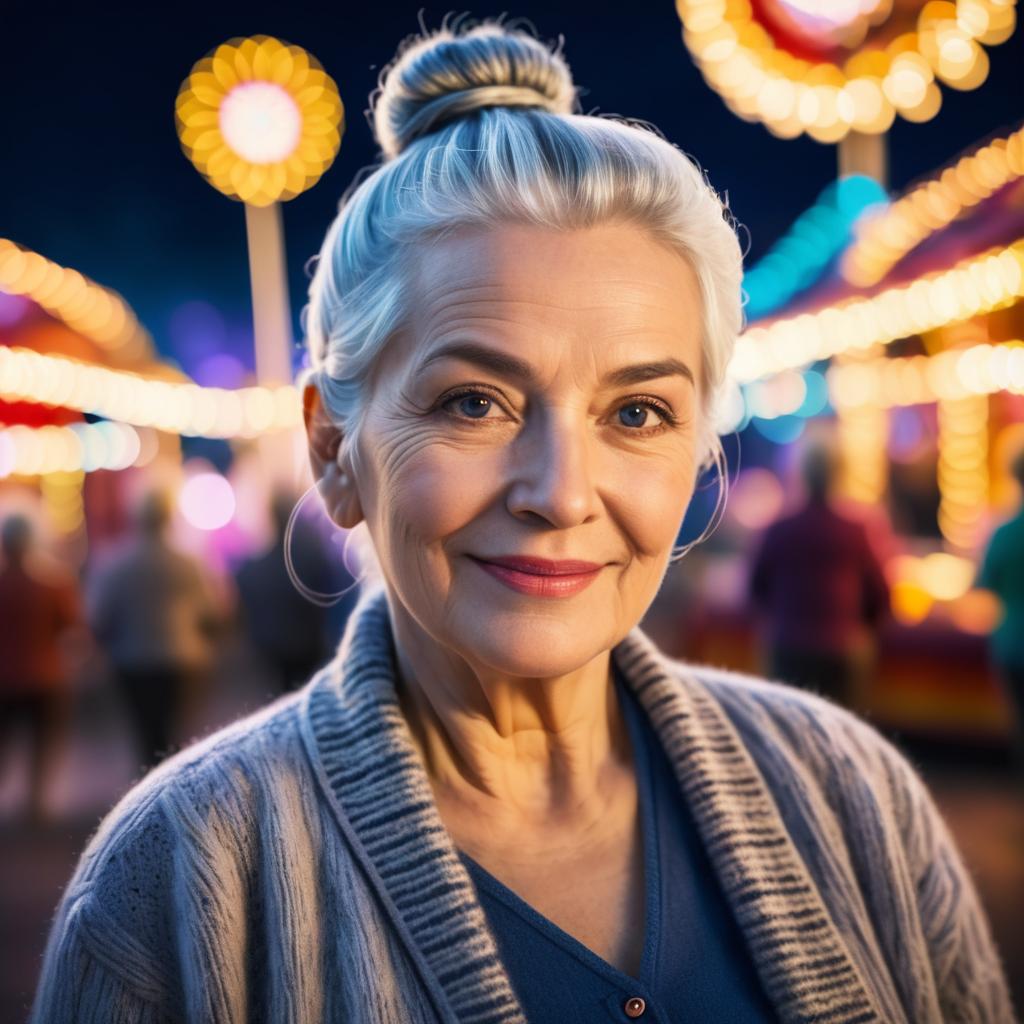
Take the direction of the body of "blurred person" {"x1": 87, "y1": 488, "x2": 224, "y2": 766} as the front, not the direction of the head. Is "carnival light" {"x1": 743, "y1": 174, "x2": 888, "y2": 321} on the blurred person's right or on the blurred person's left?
on the blurred person's right

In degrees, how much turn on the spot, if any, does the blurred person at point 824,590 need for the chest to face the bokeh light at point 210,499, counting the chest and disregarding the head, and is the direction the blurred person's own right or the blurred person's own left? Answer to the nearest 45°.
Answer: approximately 45° to the blurred person's own left

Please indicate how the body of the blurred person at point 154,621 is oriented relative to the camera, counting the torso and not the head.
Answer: away from the camera

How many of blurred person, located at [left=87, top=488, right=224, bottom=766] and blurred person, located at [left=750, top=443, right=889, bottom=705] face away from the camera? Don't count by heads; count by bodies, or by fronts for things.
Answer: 2

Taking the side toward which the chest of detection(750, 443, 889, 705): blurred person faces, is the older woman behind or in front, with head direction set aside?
behind

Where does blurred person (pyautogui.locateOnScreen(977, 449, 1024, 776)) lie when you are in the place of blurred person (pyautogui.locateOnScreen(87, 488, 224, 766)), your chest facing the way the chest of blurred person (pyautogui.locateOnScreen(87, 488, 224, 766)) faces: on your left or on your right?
on your right

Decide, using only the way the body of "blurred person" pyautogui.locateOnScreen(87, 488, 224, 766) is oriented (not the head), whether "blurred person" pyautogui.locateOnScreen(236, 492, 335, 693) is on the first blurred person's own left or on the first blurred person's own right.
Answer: on the first blurred person's own right

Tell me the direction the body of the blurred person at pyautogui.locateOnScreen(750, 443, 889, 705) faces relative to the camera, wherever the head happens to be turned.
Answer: away from the camera
